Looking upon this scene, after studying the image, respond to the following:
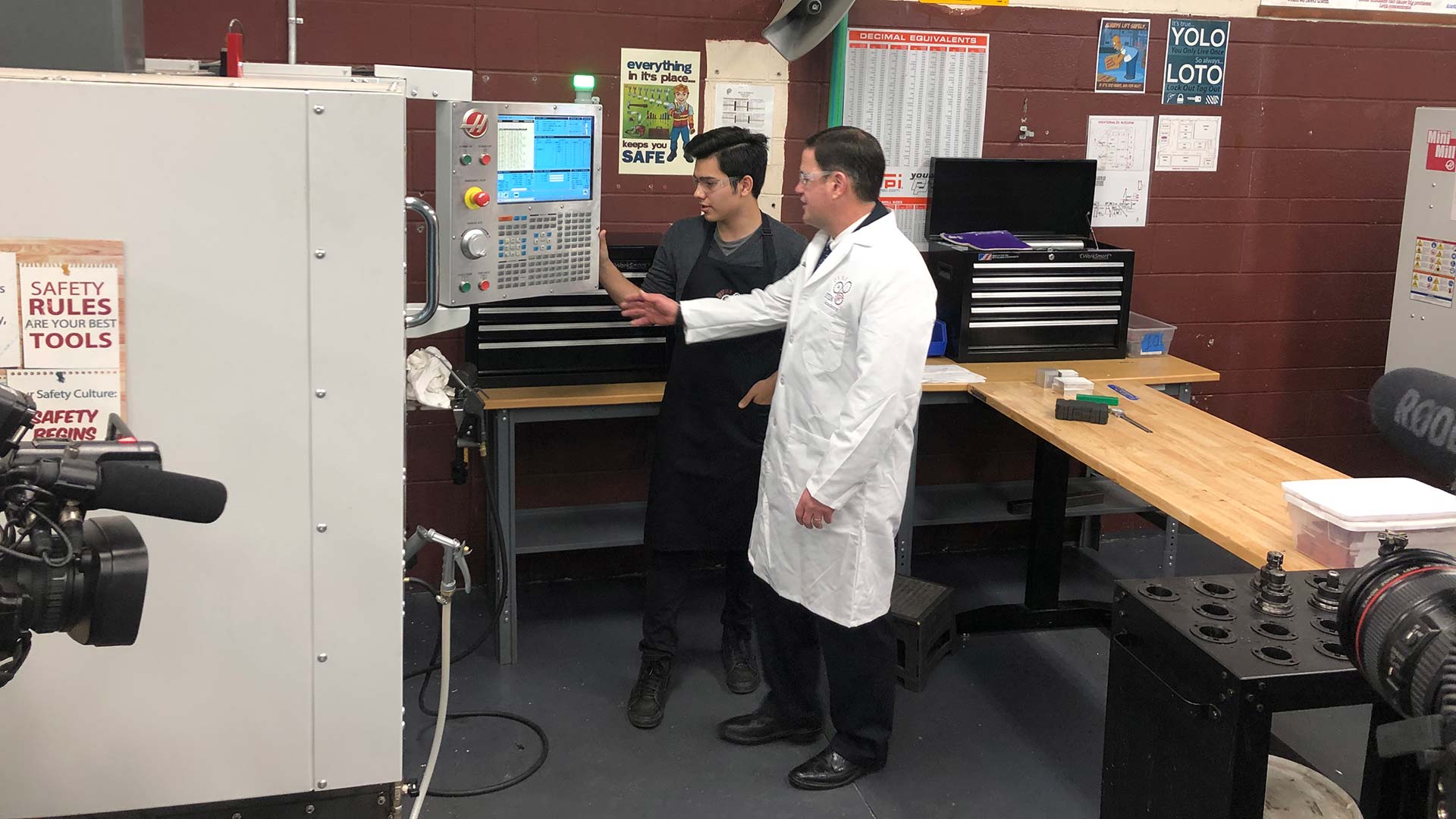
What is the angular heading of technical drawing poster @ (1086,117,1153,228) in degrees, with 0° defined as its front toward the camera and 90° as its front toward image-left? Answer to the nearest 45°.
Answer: approximately 0°

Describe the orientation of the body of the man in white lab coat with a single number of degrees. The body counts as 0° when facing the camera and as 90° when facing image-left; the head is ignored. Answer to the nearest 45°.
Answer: approximately 45°

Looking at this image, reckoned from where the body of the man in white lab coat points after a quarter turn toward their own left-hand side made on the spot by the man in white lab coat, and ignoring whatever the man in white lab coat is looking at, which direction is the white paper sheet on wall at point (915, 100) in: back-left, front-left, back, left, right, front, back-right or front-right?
back-left

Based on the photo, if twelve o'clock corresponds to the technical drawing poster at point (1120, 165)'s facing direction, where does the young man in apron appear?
The young man in apron is roughly at 1 o'clock from the technical drawing poster.

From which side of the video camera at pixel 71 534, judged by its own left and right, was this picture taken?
right

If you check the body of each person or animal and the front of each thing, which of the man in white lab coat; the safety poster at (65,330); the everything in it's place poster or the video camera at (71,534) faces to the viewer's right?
the video camera

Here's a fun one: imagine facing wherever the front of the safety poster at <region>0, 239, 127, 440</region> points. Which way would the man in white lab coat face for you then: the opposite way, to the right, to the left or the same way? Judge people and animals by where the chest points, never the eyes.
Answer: to the right

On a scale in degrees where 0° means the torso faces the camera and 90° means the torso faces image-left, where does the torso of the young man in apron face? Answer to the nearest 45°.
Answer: approximately 0°

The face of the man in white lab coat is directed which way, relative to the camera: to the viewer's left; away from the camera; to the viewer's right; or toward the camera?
to the viewer's left

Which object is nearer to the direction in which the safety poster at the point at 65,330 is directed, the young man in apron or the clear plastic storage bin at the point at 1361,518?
the clear plastic storage bin
